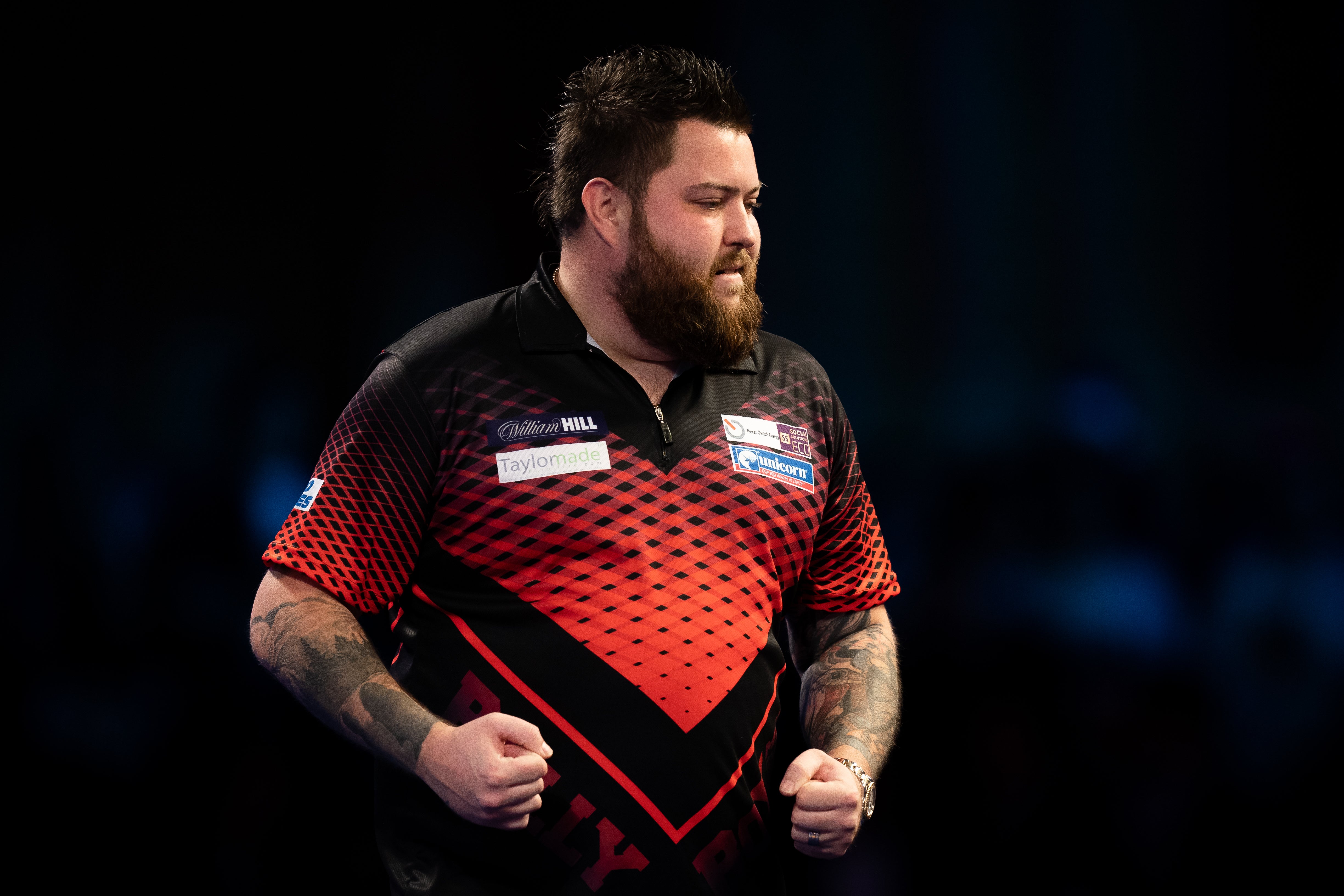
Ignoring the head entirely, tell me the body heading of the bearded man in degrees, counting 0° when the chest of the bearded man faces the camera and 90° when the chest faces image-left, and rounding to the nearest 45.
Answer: approximately 315°
